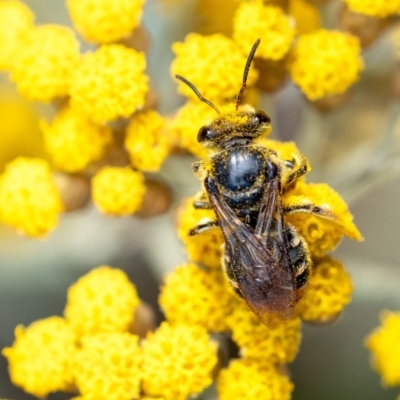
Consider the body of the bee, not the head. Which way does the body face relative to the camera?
away from the camera
